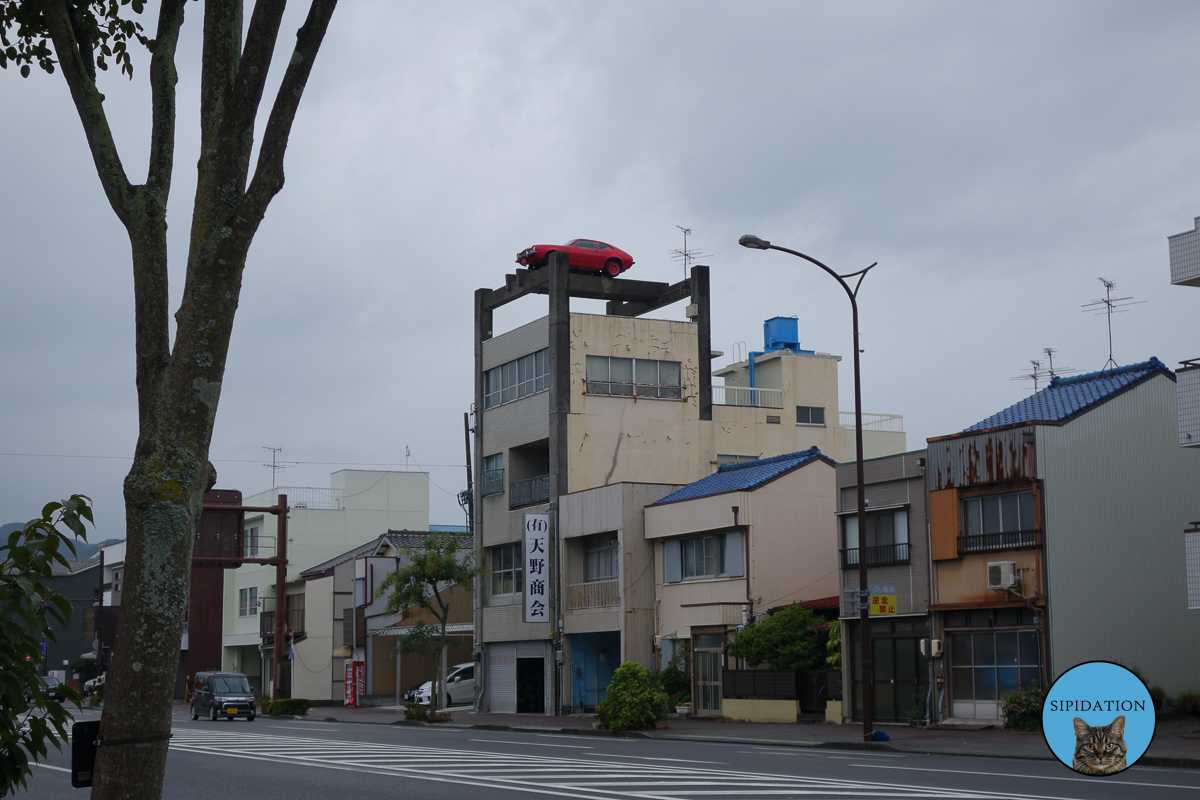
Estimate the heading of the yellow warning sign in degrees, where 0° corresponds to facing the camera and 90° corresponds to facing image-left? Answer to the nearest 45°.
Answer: approximately 0°

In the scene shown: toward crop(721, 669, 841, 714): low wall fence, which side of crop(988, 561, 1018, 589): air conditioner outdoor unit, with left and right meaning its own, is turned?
right

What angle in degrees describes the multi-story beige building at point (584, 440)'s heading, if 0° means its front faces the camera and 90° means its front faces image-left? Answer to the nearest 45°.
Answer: approximately 45°

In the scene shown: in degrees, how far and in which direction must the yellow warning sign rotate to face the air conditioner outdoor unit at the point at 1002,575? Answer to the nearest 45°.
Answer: approximately 90° to its left

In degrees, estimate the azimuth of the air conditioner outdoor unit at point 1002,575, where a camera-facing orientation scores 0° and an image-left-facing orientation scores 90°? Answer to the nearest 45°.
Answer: approximately 45°

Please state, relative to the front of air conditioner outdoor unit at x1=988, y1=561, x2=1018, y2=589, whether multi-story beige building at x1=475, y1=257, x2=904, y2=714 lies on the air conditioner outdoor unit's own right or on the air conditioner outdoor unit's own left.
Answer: on the air conditioner outdoor unit's own right

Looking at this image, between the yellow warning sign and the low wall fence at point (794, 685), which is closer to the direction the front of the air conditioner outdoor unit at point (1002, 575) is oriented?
the yellow warning sign
